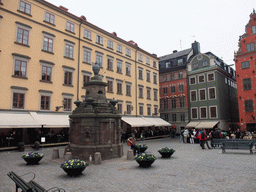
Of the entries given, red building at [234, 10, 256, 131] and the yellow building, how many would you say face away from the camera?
0

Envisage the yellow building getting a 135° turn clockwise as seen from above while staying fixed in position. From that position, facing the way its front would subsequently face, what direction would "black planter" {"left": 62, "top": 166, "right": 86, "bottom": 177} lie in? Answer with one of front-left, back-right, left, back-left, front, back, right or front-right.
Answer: left

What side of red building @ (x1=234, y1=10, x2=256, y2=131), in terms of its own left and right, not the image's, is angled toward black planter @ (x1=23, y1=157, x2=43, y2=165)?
front

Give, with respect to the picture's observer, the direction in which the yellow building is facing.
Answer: facing the viewer and to the right of the viewer

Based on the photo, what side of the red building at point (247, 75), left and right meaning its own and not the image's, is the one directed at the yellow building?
front

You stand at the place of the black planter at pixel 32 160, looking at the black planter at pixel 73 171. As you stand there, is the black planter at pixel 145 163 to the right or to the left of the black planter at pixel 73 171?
left

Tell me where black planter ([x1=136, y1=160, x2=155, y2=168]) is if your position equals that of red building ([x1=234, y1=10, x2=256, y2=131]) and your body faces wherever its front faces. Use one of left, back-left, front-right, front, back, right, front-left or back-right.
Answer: front-left

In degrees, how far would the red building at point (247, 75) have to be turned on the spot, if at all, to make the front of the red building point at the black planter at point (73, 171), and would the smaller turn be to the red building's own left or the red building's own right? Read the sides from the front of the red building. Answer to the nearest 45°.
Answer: approximately 45° to the red building's own left

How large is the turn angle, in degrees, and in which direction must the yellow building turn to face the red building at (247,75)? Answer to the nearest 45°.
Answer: approximately 45° to its left

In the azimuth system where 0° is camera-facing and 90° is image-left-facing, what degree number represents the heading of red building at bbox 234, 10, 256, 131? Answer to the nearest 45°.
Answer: approximately 45°
